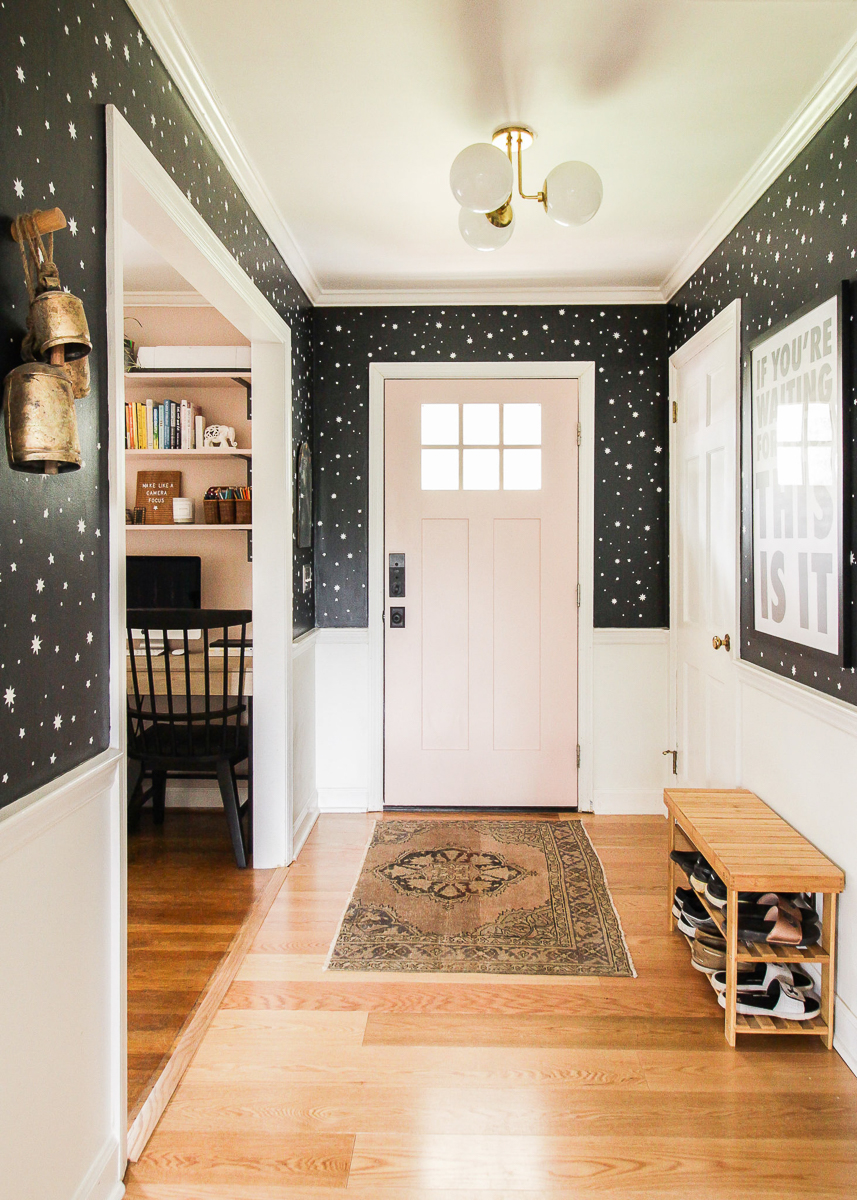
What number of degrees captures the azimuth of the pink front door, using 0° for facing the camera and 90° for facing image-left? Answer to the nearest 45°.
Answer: approximately 0°

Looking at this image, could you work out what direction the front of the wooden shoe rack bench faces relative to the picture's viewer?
facing to the left of the viewer

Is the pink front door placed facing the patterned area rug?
yes

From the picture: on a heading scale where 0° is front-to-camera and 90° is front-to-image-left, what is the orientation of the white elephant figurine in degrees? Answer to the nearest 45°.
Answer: approximately 270°

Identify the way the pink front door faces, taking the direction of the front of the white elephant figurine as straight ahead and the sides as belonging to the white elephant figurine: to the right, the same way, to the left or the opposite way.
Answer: to the right
